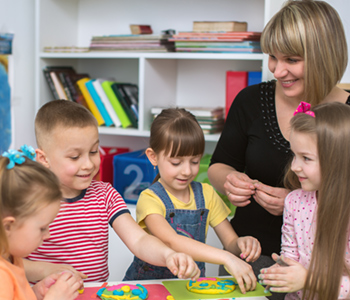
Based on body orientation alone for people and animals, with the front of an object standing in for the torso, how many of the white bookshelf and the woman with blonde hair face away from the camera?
0

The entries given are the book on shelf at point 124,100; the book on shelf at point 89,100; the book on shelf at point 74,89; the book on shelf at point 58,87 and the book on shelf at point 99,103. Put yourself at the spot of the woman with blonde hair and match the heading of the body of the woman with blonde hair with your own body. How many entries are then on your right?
5

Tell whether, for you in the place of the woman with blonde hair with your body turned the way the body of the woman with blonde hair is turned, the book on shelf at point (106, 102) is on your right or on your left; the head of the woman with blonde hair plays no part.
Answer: on your right

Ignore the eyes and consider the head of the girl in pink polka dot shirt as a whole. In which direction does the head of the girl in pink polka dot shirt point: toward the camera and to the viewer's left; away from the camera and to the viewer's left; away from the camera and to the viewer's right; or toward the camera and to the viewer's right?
toward the camera and to the viewer's left

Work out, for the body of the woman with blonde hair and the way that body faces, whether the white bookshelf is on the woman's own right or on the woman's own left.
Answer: on the woman's own right

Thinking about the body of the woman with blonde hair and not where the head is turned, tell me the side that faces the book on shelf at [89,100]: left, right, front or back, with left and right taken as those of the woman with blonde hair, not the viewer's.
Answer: right

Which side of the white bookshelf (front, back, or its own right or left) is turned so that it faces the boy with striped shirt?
front

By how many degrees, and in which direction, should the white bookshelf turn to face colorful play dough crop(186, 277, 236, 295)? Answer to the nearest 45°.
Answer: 0° — it already faces it

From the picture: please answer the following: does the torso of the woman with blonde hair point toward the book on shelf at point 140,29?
no

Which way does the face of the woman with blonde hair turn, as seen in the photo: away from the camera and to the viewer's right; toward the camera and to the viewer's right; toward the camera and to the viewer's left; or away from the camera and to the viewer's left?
toward the camera and to the viewer's left

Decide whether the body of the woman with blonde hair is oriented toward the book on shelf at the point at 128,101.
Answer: no

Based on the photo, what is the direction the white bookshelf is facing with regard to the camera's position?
facing the viewer

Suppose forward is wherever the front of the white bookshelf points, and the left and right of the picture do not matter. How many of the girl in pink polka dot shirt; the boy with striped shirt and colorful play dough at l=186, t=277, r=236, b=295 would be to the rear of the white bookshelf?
0

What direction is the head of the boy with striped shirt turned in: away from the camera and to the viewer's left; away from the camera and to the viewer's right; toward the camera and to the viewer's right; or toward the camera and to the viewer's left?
toward the camera and to the viewer's right

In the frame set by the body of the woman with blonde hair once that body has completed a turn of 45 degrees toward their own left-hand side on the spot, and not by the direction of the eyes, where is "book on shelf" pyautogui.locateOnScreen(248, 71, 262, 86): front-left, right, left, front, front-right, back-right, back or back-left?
back

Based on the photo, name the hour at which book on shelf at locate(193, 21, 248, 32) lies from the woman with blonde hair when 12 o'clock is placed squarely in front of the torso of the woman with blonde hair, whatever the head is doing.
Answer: The book on shelf is roughly at 4 o'clock from the woman with blonde hair.

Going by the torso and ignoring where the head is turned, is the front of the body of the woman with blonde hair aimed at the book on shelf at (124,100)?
no
